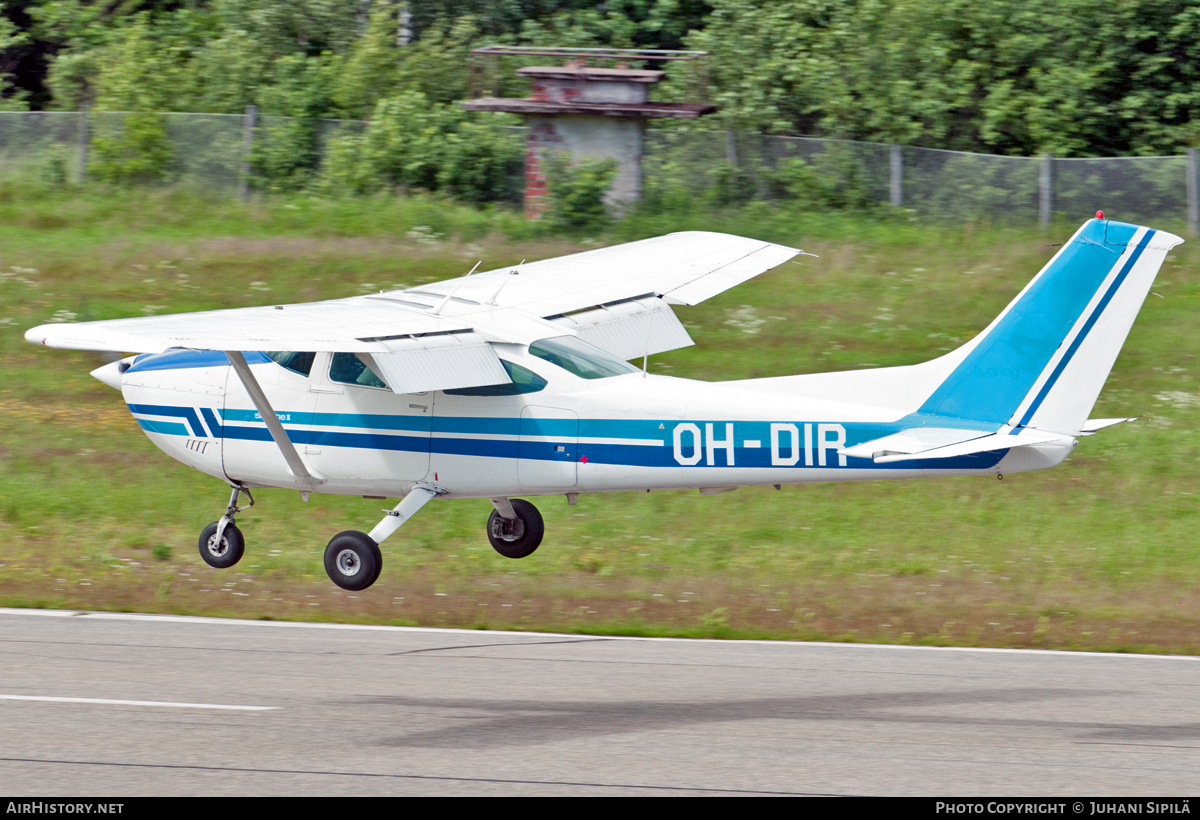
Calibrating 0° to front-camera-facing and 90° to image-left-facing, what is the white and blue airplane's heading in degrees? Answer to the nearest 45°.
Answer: approximately 135°
